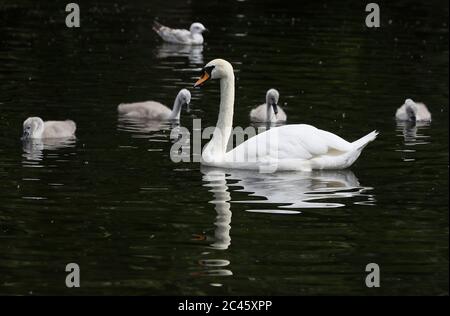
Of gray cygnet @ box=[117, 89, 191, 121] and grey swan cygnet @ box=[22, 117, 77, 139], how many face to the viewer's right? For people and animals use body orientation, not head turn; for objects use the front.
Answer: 1

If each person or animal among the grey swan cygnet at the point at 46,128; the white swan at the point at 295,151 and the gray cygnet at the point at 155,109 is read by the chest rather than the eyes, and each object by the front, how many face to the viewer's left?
2

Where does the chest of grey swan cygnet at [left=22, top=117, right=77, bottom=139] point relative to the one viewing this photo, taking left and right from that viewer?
facing to the left of the viewer

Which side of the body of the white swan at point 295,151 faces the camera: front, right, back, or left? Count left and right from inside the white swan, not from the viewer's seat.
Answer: left

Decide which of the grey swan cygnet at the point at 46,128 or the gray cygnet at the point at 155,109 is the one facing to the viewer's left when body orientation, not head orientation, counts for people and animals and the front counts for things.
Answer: the grey swan cygnet at the point at 46,128

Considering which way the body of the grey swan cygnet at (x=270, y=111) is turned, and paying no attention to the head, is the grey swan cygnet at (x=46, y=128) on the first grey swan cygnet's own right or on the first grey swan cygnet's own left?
on the first grey swan cygnet's own right

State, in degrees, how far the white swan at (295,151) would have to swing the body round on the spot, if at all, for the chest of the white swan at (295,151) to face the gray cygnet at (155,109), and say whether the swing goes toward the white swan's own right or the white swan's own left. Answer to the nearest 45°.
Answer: approximately 45° to the white swan's own right

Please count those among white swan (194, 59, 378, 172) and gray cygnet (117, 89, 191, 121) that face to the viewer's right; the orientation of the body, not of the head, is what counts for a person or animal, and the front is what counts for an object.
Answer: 1

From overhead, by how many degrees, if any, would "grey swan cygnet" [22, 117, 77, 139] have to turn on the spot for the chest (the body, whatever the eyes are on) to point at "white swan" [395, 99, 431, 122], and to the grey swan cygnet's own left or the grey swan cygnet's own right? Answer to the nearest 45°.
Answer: approximately 180°
